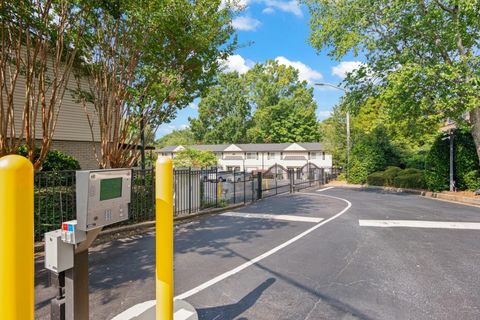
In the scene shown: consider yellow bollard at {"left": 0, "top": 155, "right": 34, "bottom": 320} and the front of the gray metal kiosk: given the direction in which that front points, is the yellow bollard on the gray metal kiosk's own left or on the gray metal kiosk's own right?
on the gray metal kiosk's own right

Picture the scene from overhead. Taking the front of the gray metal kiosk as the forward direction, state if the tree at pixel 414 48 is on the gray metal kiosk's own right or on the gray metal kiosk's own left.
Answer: on the gray metal kiosk's own left

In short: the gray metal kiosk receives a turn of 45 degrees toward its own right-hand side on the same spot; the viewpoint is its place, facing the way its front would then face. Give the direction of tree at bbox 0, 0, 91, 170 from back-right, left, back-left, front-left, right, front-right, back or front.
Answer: back

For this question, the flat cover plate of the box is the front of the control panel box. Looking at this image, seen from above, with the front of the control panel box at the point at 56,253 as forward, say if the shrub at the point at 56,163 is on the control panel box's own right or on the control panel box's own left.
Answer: on the control panel box's own right

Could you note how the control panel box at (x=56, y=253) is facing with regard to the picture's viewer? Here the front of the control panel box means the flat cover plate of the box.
facing the viewer and to the left of the viewer

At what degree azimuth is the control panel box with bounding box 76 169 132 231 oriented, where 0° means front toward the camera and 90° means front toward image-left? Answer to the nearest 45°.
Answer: approximately 315°

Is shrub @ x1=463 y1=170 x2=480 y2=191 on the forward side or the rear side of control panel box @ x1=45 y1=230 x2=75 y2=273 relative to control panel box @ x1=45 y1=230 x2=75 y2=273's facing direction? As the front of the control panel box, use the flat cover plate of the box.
on the rear side

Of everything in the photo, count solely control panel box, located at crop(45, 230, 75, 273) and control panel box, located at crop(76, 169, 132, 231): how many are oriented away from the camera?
0

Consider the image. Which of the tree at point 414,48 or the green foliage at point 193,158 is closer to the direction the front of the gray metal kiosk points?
the tree

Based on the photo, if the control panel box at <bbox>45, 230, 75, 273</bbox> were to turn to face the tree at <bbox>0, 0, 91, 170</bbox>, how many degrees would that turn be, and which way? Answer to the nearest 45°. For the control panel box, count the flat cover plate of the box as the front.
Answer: approximately 135° to its right

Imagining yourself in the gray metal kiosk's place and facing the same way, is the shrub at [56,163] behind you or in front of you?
behind

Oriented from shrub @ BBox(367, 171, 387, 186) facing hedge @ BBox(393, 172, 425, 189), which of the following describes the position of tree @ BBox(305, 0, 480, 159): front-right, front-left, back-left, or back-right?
front-right

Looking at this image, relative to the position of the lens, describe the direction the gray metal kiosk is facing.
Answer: facing the viewer and to the right of the viewer

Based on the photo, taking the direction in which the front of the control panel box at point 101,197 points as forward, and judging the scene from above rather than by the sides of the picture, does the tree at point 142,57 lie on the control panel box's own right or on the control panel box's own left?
on the control panel box's own left
